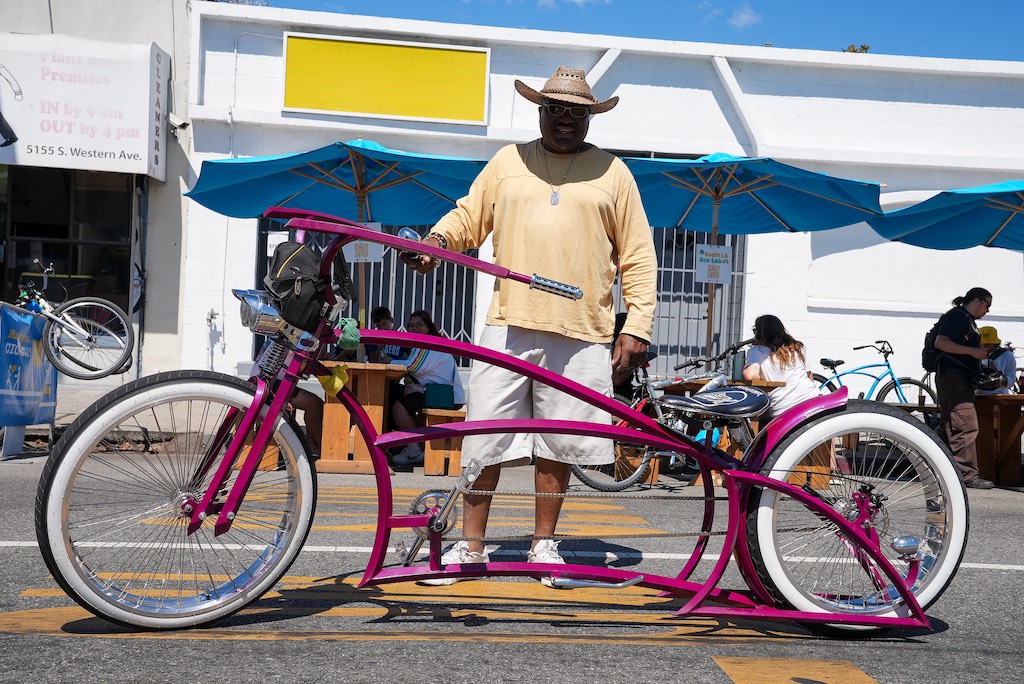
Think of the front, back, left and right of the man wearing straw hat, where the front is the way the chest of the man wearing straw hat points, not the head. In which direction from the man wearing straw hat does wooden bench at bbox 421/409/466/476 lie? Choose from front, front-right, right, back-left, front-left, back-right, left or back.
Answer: back

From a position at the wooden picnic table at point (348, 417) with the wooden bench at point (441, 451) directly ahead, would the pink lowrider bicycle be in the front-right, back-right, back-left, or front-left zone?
front-right

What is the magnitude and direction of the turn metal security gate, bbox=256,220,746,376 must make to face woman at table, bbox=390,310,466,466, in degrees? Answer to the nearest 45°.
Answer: approximately 45° to its right

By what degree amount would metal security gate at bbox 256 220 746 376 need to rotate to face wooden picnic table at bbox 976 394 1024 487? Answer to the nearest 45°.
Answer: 0° — it already faces it

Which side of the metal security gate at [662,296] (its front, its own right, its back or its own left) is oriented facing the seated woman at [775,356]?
front

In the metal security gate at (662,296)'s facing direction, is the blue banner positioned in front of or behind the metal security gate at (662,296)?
in front

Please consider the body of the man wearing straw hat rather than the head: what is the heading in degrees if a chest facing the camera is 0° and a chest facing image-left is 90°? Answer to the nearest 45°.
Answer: approximately 0°

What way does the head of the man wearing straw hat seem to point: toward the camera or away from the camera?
toward the camera

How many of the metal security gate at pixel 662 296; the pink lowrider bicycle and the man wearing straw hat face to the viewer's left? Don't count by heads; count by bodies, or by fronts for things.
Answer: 1

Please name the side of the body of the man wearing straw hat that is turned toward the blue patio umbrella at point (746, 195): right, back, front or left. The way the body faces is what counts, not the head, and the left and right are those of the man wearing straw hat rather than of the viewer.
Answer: back

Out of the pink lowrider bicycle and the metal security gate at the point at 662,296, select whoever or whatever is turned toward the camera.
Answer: the metal security gate

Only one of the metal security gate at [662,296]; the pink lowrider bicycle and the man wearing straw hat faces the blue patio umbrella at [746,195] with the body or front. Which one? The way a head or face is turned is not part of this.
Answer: the metal security gate

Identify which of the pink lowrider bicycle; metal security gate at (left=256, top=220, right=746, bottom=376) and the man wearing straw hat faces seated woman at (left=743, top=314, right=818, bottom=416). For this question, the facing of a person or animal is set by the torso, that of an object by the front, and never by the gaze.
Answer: the metal security gate

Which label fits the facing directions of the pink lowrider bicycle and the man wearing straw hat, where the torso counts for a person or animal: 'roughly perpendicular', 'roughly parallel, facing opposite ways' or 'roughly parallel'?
roughly perpendicular

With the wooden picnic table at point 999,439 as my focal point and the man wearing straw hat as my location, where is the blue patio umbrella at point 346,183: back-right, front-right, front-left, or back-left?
front-left

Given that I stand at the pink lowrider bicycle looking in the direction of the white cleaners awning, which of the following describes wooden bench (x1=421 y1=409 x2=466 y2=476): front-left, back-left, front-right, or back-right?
front-right

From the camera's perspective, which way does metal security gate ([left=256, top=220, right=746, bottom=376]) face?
toward the camera

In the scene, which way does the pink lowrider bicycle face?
to the viewer's left
